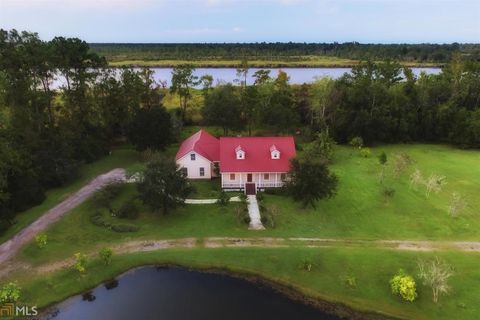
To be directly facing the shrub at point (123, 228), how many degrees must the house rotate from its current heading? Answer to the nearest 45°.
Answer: approximately 45° to its right

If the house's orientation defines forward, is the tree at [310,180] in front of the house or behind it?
in front

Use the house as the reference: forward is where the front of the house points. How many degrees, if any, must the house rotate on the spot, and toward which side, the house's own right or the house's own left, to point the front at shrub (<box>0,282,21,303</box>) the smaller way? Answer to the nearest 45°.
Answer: approximately 45° to the house's own right

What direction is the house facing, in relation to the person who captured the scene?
facing the viewer

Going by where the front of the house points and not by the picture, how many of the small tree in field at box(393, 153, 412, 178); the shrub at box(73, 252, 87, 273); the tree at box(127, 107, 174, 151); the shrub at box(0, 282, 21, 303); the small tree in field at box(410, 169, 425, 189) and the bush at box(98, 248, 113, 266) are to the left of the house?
2

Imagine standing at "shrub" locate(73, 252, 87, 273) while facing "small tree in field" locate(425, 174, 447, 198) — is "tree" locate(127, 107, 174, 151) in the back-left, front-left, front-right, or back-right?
front-left

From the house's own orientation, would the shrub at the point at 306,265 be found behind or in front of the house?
in front

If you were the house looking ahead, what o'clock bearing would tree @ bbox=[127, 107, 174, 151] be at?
The tree is roughly at 4 o'clock from the house.

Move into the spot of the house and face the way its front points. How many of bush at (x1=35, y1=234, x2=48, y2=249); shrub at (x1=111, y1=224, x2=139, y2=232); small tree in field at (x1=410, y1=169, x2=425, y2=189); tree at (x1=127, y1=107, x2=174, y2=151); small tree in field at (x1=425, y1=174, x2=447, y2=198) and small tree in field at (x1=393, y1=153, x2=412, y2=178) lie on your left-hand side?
3

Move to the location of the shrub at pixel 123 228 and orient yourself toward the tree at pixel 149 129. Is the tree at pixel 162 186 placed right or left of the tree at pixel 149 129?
right

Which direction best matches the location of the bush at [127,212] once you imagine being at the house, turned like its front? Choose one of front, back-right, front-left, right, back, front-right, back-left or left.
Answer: front-right

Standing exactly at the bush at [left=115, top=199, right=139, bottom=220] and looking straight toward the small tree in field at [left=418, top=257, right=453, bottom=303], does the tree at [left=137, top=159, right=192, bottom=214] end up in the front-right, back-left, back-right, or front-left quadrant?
front-left

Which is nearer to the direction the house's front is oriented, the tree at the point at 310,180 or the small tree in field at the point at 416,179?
the tree

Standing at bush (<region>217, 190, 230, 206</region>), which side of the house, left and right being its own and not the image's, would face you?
front

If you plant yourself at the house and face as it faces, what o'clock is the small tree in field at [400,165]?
The small tree in field is roughly at 9 o'clock from the house.

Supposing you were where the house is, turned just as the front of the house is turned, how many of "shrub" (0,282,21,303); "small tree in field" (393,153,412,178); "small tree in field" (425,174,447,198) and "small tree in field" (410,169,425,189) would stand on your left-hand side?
3

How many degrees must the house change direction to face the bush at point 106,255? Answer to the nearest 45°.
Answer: approximately 45° to its right
